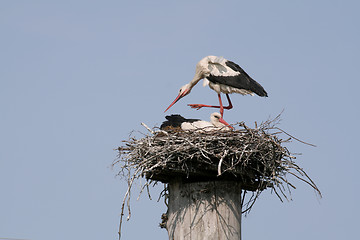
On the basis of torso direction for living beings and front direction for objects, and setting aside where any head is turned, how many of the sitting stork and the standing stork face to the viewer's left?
1

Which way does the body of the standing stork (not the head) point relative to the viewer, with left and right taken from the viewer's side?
facing to the left of the viewer

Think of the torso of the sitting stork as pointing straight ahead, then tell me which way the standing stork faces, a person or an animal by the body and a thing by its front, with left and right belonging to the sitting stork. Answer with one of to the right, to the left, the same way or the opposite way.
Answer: the opposite way

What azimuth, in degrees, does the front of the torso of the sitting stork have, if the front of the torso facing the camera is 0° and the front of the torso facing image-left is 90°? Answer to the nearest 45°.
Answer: approximately 270°
